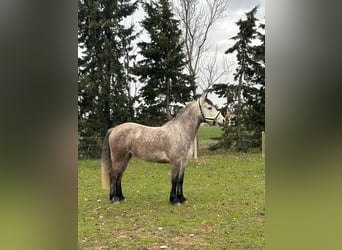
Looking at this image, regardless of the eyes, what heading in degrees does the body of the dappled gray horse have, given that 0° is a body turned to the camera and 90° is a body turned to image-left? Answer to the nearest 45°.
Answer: approximately 270°

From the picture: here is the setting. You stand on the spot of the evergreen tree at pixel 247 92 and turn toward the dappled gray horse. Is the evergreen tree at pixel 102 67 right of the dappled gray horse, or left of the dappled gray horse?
right

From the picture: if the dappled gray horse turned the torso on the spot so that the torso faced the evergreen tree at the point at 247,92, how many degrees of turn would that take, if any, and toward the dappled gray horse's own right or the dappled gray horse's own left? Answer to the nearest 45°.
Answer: approximately 45° to the dappled gray horse's own left

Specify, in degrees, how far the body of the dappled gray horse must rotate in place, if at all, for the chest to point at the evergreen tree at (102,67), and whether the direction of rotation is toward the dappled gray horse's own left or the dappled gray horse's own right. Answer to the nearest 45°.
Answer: approximately 135° to the dappled gray horse's own left
